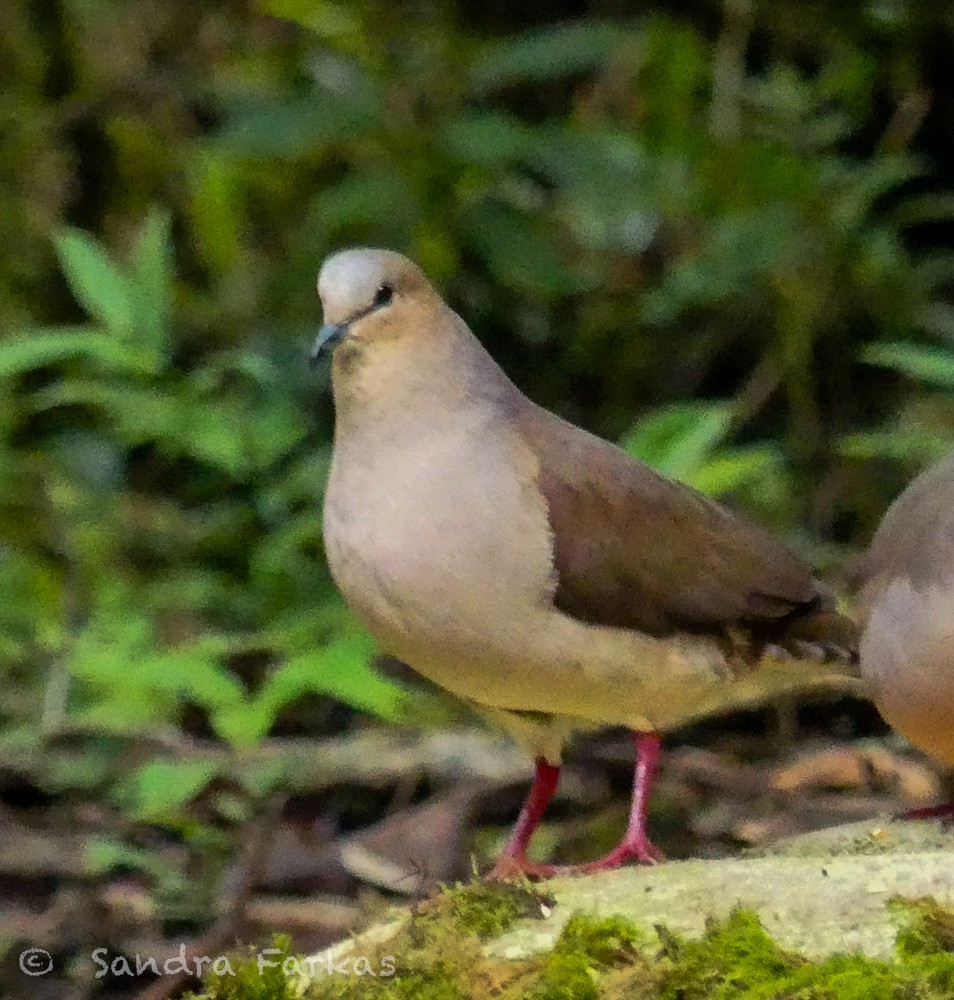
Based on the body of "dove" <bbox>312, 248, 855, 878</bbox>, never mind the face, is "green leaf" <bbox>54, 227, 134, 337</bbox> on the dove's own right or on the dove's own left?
on the dove's own right

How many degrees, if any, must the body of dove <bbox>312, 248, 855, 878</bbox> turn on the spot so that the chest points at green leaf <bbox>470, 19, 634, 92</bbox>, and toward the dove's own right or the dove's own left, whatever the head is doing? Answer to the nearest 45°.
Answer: approximately 135° to the dove's own right

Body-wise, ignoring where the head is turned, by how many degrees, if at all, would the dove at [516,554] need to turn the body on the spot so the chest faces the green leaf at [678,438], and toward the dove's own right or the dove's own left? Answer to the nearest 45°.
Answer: approximately 135° to the dove's own right

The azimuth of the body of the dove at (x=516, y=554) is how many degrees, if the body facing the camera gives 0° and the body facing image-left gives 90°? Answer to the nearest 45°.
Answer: approximately 45°
